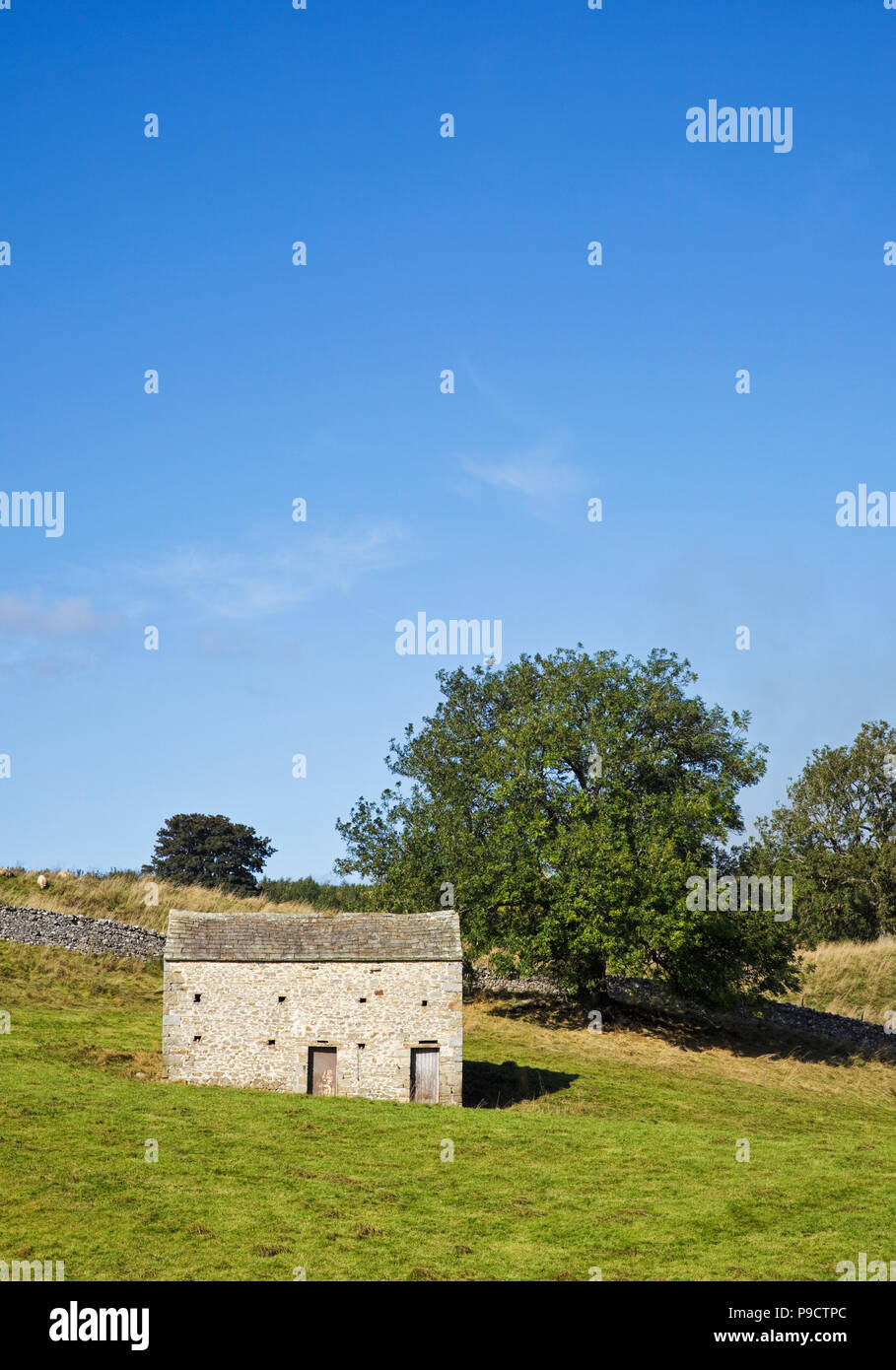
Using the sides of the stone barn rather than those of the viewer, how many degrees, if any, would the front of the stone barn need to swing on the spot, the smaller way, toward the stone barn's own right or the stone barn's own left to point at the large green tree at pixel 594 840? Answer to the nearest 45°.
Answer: approximately 135° to the stone barn's own left

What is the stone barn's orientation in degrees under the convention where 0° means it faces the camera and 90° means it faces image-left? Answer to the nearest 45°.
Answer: approximately 0°
